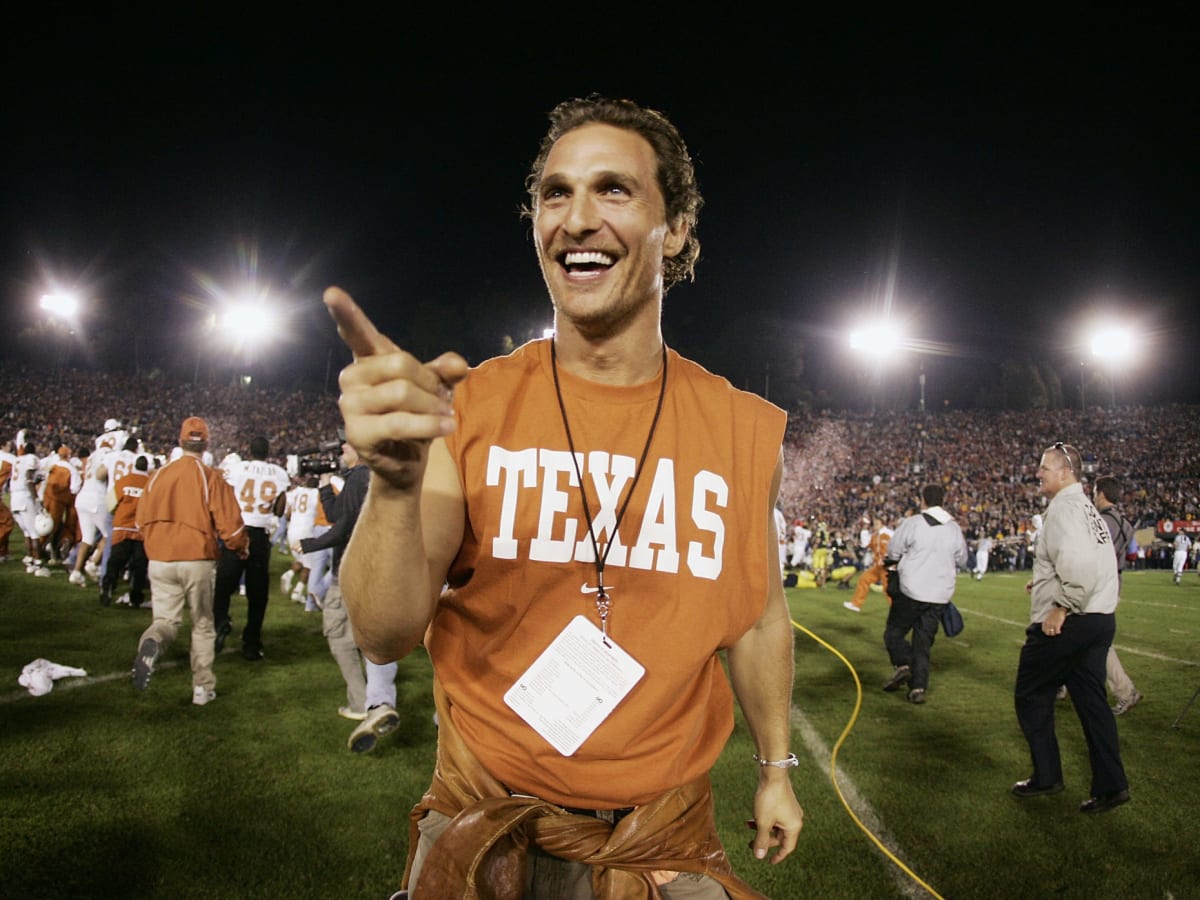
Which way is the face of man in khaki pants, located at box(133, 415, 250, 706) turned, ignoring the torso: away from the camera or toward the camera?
away from the camera

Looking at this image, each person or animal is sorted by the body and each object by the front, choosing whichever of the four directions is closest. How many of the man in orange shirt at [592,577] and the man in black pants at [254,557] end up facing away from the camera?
1

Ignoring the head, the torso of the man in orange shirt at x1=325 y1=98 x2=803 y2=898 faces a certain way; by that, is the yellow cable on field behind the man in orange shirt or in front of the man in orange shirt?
behind

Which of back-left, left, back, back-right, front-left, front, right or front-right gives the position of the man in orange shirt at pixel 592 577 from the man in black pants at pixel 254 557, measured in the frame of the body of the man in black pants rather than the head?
back

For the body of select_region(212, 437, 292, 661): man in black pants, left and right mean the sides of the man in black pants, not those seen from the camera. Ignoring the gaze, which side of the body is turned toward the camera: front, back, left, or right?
back

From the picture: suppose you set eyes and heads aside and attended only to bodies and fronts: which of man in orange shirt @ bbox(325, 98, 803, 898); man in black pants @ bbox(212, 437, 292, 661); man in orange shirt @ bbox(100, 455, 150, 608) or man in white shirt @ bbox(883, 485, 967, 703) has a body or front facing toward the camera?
man in orange shirt @ bbox(325, 98, 803, 898)

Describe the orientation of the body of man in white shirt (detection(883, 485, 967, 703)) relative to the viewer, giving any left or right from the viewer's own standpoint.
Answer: facing away from the viewer

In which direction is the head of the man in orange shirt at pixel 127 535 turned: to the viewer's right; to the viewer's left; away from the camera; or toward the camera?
away from the camera

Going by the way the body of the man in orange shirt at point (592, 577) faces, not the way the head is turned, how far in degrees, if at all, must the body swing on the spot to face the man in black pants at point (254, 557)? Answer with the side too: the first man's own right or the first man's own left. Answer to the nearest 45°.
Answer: approximately 135° to the first man's own right

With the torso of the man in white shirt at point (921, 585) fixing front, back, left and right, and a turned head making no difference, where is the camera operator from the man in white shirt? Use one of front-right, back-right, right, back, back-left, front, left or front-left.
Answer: back-left

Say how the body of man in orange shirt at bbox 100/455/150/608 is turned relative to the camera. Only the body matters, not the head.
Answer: away from the camera

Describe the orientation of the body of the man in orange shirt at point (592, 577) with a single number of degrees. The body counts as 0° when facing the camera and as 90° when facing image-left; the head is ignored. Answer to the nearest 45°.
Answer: approximately 0°
